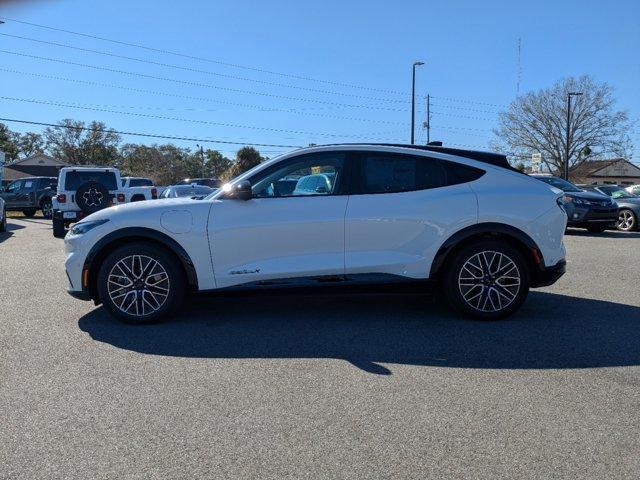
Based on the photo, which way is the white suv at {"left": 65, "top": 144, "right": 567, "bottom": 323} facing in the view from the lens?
facing to the left of the viewer

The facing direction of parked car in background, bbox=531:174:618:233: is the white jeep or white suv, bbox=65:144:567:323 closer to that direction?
the white suv

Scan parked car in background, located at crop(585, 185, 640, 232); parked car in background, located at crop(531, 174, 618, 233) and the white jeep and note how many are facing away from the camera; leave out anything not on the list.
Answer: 1

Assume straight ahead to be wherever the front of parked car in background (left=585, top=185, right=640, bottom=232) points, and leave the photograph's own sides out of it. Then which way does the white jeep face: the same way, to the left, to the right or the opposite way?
the opposite way

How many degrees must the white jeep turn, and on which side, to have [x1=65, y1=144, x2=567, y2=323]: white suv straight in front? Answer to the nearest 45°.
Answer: approximately 180°

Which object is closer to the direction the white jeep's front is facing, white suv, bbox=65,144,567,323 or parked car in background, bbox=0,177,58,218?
the parked car in background

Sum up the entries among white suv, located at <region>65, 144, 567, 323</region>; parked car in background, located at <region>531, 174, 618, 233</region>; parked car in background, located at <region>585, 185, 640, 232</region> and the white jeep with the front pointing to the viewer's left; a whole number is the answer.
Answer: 1

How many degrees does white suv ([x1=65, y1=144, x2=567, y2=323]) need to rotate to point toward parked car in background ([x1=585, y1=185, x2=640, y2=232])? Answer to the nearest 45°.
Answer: approximately 135° to its right

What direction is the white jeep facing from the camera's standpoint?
away from the camera

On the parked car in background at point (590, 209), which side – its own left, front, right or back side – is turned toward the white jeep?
right

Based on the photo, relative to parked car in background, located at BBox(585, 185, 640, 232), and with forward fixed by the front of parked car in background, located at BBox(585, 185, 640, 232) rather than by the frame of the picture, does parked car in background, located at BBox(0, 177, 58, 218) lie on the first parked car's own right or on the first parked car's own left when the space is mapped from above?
on the first parked car's own right

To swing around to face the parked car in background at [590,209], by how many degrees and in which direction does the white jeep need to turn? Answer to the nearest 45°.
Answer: approximately 90° to its right

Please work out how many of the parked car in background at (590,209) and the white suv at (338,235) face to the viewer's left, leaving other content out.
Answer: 1
